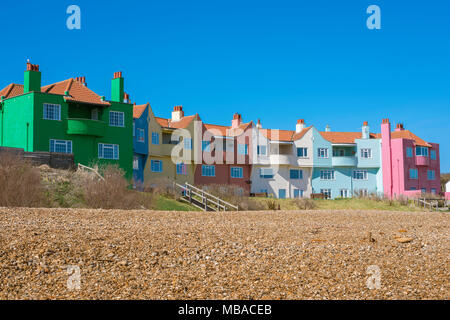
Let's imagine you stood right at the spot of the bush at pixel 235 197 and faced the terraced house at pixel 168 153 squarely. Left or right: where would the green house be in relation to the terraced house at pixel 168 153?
left

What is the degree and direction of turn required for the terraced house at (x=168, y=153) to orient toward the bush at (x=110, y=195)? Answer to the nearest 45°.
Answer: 0° — it already faces it

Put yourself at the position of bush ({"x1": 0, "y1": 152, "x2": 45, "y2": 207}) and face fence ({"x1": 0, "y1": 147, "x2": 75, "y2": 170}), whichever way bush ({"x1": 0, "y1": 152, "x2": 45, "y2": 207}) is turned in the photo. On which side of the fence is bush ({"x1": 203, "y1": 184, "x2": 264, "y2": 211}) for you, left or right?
right

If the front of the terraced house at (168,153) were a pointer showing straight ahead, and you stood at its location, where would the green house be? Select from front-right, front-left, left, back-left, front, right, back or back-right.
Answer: front-right

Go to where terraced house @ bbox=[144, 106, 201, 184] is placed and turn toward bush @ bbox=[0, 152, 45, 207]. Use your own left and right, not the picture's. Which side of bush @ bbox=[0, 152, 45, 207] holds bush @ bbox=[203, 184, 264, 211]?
left

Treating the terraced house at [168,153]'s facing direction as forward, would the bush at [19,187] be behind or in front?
in front

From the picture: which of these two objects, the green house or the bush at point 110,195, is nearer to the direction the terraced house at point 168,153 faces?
the bush

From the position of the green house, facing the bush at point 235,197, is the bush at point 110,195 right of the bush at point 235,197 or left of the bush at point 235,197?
right

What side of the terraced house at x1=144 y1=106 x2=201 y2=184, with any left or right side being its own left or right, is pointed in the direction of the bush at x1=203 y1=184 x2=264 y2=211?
front

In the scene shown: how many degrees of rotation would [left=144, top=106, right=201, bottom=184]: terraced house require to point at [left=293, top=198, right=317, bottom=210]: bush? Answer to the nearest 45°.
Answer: approximately 45° to its left

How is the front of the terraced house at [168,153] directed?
toward the camera
